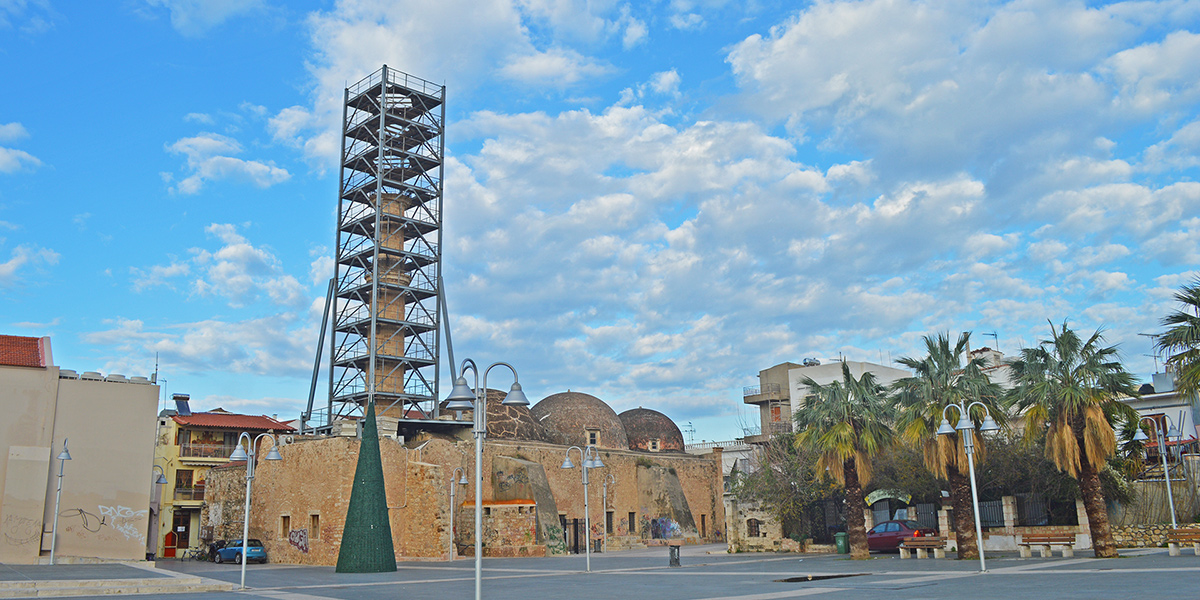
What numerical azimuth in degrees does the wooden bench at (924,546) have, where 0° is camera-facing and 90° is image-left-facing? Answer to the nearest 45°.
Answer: approximately 0°

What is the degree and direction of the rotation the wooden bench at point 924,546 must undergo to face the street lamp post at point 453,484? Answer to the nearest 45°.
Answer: approximately 90° to its right

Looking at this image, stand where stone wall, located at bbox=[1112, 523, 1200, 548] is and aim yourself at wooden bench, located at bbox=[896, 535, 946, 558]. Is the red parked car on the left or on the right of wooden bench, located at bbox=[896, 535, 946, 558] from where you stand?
right

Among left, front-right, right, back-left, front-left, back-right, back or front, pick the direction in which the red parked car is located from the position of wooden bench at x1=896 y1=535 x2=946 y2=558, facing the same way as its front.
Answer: back

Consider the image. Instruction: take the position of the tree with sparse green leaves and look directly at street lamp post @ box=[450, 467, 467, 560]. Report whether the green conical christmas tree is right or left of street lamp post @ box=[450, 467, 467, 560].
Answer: left

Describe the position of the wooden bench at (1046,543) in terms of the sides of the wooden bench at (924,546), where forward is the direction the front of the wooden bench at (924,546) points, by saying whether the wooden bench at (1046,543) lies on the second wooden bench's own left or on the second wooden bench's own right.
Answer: on the second wooden bench's own left

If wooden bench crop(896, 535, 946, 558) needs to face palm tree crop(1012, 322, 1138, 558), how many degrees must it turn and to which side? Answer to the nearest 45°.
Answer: approximately 45° to its left

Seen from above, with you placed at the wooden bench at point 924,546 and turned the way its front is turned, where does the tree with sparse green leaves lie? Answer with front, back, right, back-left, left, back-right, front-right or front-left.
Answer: back-right
